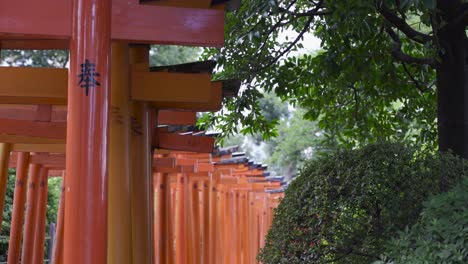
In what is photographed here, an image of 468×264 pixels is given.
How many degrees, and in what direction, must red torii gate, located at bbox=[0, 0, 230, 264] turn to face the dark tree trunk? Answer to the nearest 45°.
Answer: approximately 135° to its left

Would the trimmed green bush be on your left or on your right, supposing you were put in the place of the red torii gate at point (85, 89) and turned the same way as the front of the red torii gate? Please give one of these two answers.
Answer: on your left

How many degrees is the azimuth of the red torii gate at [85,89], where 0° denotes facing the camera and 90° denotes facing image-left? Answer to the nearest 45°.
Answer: approximately 0°

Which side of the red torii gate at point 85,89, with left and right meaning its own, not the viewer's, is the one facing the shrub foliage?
left

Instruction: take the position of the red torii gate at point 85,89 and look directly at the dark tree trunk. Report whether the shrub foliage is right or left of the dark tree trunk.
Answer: right
